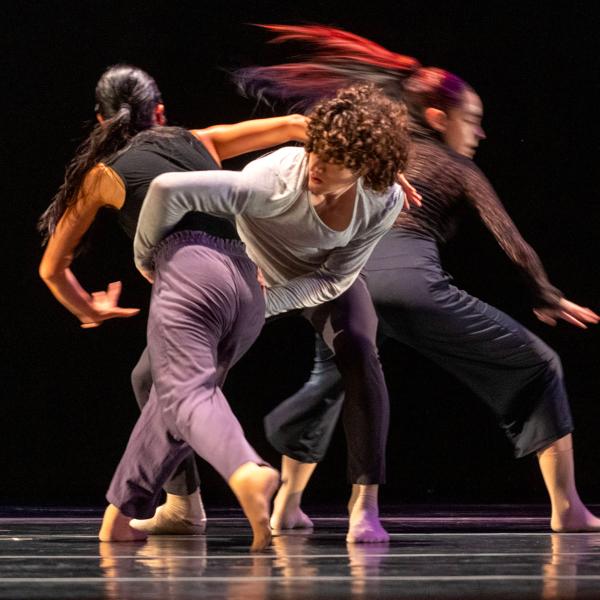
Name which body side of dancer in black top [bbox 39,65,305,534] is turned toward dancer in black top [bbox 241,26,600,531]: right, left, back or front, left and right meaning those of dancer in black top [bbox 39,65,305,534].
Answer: right

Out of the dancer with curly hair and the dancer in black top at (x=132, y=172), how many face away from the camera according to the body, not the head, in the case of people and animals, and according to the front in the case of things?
1

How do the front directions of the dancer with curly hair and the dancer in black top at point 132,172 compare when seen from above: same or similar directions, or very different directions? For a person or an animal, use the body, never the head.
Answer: very different directions

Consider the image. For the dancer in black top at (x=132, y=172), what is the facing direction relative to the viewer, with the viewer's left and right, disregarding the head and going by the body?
facing away from the viewer

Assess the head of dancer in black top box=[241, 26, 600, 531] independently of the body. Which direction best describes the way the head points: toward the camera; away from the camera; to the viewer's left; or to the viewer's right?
to the viewer's right
